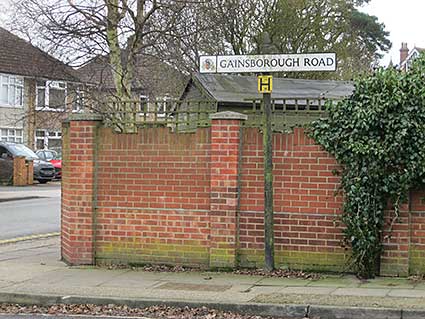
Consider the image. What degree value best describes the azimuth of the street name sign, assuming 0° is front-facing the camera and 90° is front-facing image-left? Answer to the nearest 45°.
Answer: approximately 0°

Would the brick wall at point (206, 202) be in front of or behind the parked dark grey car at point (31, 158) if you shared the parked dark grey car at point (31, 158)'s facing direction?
in front

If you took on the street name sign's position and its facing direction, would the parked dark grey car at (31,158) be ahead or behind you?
behind

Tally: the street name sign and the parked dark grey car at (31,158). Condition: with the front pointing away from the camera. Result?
0

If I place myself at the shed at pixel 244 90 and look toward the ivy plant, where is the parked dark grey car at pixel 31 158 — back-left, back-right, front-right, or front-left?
back-right

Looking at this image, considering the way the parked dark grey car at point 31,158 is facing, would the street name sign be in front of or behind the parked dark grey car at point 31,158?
in front
